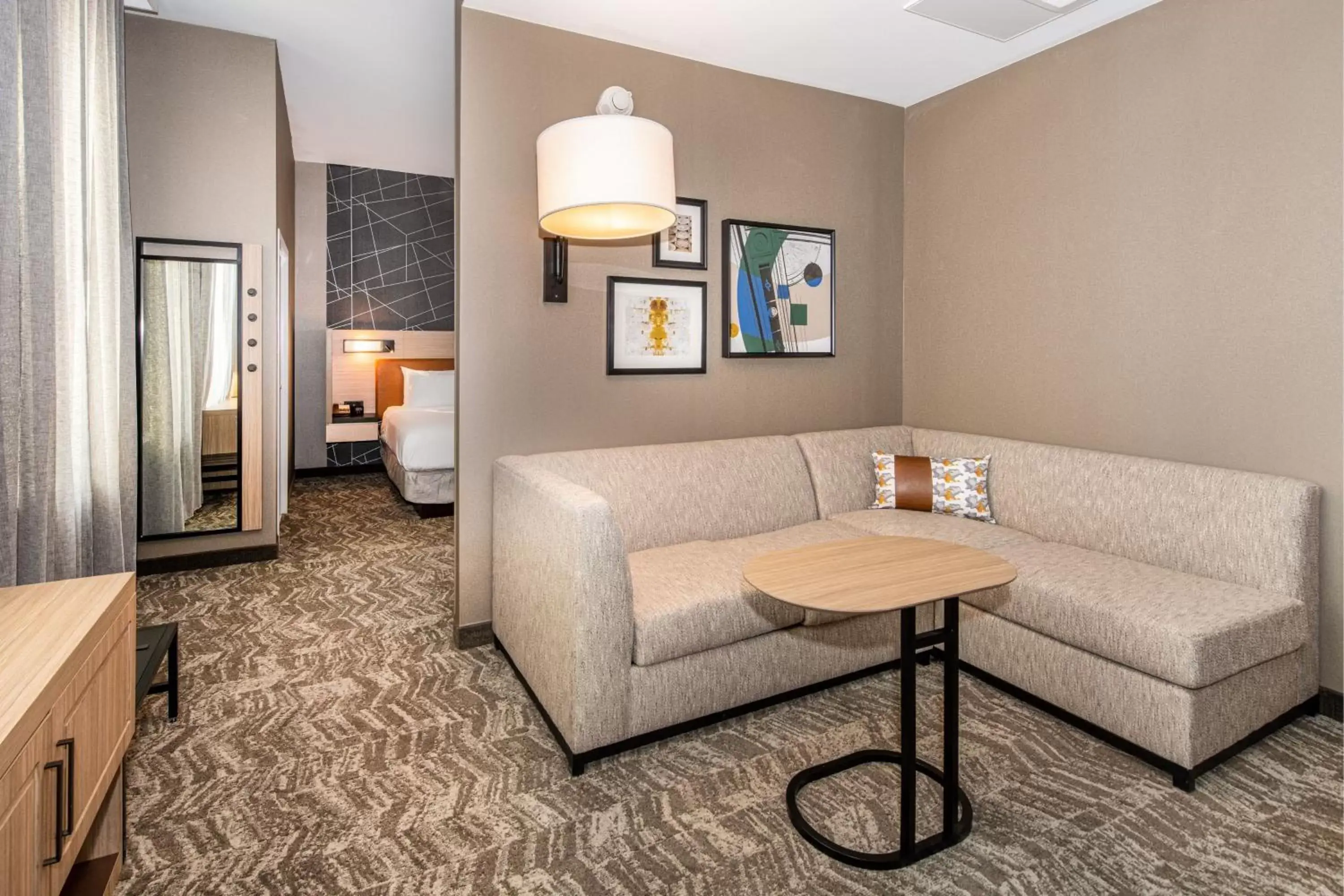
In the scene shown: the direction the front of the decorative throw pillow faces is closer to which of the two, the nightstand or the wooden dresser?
the wooden dresser

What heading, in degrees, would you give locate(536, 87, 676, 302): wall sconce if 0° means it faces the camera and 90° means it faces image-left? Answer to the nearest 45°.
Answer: approximately 0°

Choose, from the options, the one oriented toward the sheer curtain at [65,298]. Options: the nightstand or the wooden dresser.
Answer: the nightstand

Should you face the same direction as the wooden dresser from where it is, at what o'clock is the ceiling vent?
The ceiling vent is roughly at 12 o'clock from the wooden dresser.

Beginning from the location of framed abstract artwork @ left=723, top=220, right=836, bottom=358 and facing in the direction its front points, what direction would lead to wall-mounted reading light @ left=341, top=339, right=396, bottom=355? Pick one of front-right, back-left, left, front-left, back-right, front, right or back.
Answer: back

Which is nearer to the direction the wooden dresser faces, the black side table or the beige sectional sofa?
the beige sectional sofa

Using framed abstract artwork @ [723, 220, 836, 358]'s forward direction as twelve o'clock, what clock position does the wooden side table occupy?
The wooden side table is roughly at 1 o'clock from the framed abstract artwork.

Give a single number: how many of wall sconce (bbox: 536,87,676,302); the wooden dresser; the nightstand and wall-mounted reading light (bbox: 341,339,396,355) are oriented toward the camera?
3
